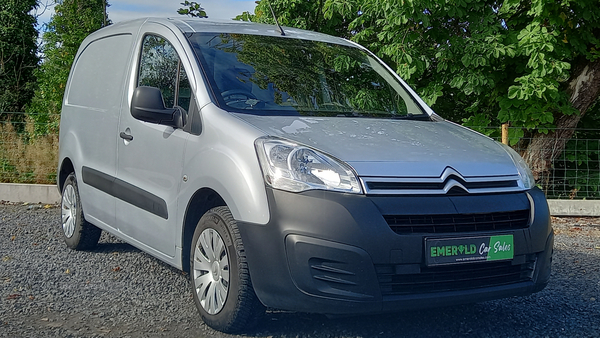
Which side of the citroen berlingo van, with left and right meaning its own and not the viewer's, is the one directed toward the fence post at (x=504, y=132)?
left

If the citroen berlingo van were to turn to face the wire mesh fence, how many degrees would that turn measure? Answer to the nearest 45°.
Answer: approximately 90° to its left

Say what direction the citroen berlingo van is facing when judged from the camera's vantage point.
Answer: facing the viewer and to the right of the viewer

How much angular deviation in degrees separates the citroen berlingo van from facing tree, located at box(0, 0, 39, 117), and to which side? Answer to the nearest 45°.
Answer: approximately 180°
